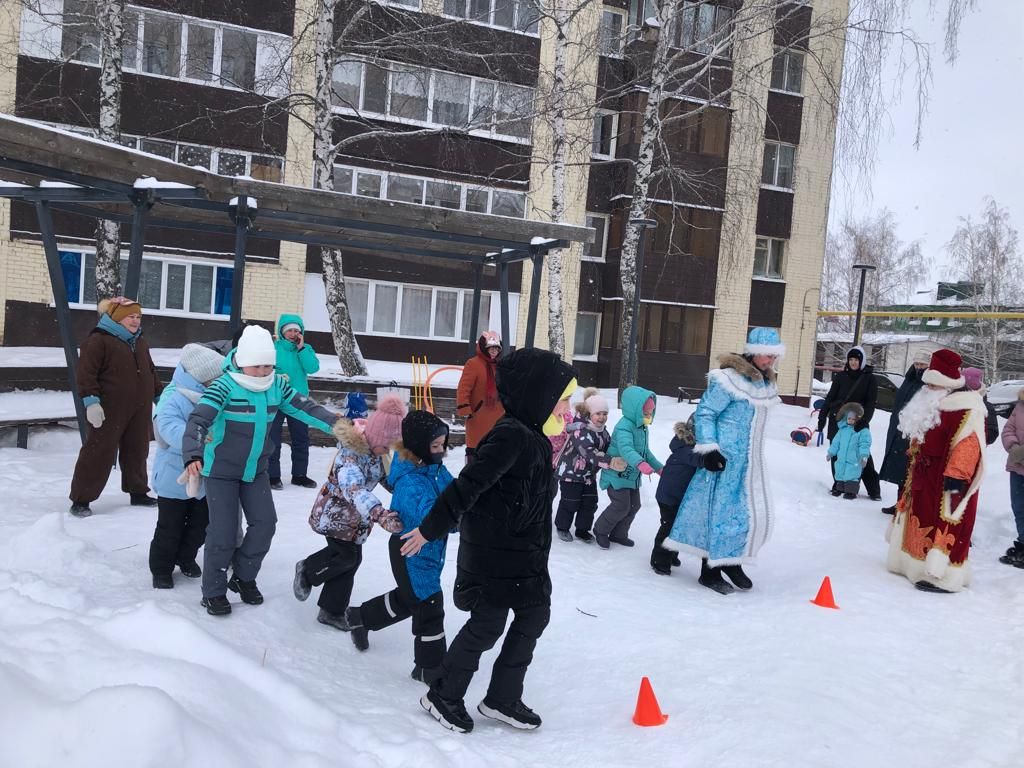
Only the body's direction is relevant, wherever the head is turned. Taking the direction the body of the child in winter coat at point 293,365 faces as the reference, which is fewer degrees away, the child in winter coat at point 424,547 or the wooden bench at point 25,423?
the child in winter coat

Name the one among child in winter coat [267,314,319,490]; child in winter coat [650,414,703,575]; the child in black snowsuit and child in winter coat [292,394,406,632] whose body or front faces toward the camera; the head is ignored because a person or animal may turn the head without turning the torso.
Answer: child in winter coat [267,314,319,490]

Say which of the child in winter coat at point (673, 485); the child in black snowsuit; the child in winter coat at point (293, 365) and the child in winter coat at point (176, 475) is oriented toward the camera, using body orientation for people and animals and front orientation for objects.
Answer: the child in winter coat at point (293, 365)

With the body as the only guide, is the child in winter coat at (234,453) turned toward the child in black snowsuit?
yes

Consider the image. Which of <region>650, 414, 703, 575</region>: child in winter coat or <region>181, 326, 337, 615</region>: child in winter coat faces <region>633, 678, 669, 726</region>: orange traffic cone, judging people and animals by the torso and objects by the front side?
<region>181, 326, 337, 615</region>: child in winter coat

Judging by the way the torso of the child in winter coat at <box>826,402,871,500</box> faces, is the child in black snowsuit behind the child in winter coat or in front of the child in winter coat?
in front

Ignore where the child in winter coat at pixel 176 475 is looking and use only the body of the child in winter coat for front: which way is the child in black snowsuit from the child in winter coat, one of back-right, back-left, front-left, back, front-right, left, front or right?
front-right

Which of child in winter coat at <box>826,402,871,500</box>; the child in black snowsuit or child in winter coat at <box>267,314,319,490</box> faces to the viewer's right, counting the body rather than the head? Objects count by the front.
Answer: the child in black snowsuit

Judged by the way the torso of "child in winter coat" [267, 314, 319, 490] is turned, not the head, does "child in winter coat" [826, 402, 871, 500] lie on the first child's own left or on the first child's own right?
on the first child's own left

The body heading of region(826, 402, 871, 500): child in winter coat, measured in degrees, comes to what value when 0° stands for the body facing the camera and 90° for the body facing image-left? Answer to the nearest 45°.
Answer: approximately 0°

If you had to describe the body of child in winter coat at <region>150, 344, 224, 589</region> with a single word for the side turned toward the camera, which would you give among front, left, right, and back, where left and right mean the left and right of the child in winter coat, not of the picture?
right
